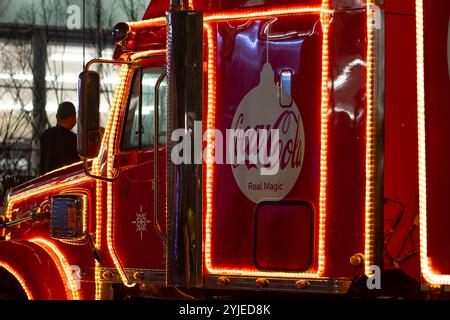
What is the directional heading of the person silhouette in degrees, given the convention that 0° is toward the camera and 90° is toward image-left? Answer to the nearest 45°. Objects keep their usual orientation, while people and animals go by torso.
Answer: approximately 225°

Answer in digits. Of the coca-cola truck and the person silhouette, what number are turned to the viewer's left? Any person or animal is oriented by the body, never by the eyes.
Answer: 1

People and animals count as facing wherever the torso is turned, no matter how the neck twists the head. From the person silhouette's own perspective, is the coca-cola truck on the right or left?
on its right

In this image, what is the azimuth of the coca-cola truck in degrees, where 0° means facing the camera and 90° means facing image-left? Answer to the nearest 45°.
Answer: approximately 90°
